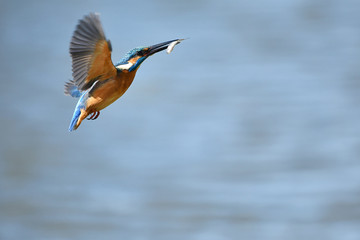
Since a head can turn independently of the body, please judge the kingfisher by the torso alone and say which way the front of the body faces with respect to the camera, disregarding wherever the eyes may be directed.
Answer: to the viewer's right
